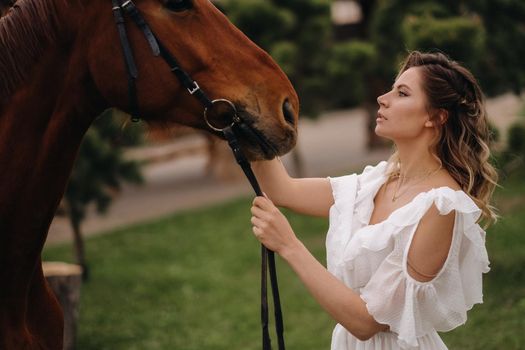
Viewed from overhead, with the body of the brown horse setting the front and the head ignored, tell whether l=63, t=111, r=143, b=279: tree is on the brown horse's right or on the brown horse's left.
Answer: on the brown horse's left

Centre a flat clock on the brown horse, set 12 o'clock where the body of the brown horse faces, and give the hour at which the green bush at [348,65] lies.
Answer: The green bush is roughly at 10 o'clock from the brown horse.

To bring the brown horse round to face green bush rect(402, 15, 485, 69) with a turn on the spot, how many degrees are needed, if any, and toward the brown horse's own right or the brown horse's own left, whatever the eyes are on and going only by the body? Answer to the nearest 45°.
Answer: approximately 45° to the brown horse's own left

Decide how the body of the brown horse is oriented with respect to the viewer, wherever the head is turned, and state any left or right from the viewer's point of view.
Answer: facing to the right of the viewer

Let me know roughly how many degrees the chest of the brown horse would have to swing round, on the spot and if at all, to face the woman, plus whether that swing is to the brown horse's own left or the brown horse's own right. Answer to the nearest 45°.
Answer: approximately 45° to the brown horse's own right

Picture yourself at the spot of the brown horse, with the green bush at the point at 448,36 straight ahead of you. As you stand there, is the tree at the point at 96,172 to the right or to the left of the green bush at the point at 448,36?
left

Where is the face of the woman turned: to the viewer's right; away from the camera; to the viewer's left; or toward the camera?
to the viewer's left
